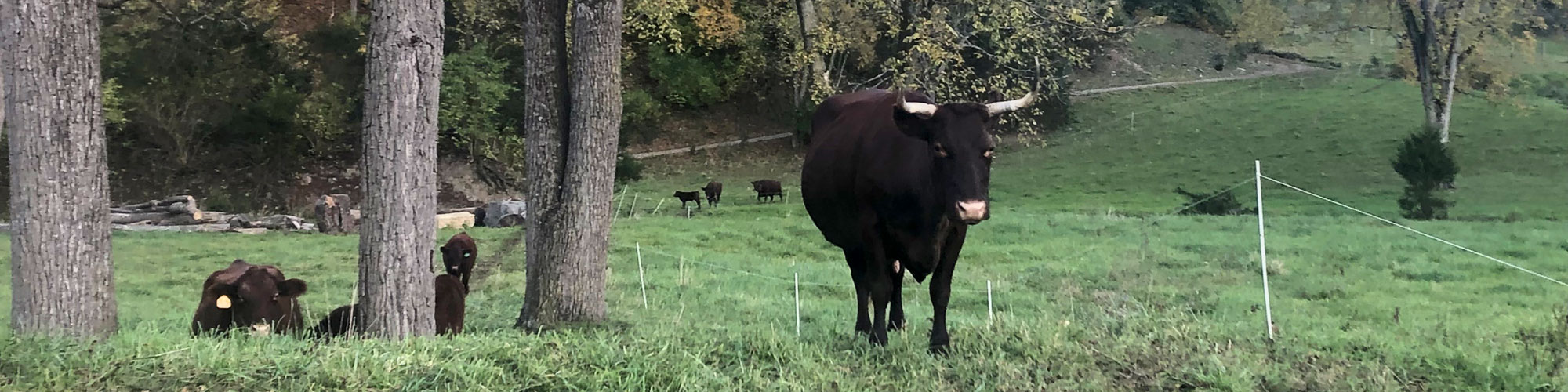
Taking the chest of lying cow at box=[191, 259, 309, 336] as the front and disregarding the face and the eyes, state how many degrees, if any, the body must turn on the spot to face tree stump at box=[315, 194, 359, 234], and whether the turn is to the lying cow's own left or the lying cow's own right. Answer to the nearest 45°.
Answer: approximately 180°

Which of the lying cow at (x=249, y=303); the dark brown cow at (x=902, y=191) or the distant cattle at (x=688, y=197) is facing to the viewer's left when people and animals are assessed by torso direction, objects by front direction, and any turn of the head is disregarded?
the distant cattle

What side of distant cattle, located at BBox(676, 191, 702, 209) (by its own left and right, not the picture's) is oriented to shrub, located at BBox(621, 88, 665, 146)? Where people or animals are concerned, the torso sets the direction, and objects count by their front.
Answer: right

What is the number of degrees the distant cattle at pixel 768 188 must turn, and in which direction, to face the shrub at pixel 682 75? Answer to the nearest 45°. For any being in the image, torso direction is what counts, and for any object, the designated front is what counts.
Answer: approximately 90° to its right

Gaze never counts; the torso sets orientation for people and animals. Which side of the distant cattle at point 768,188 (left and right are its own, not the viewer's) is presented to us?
left

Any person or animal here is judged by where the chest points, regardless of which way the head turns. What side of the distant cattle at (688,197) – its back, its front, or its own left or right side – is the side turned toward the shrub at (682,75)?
right

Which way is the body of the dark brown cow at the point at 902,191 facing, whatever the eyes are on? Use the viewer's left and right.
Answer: facing the viewer and to the right of the viewer

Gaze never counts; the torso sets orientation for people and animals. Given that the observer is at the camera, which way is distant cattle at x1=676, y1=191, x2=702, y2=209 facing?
facing to the left of the viewer

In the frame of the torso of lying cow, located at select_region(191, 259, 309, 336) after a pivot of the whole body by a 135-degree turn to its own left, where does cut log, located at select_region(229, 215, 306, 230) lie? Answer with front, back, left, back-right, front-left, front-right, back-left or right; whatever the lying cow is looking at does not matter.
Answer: front-left

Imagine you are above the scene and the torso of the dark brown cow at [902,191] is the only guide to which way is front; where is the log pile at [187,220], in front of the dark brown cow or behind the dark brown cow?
behind
